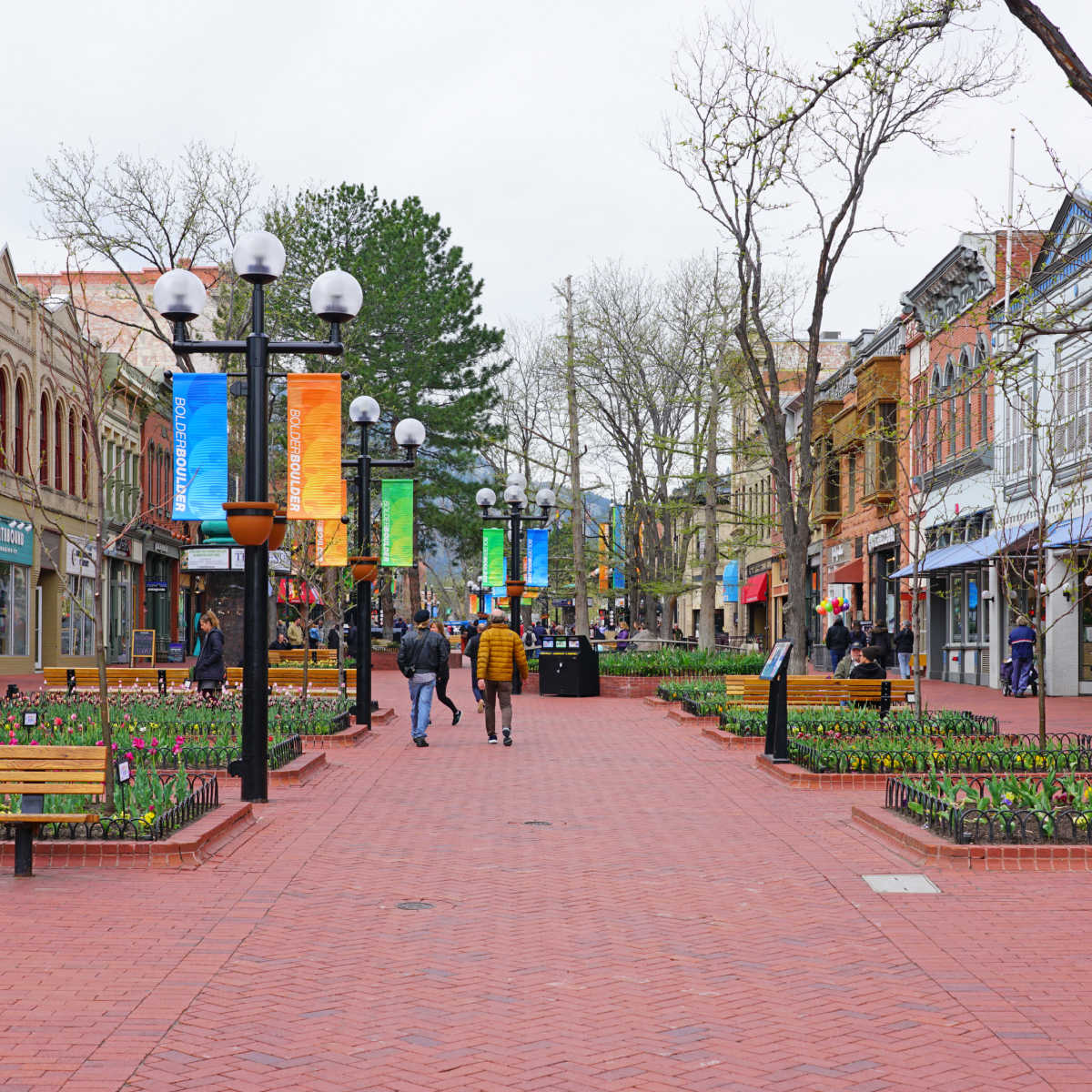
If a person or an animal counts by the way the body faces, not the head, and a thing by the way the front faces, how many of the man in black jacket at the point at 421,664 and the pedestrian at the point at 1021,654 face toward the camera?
0

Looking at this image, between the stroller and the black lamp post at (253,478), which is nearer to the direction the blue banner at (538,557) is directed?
the black lamp post

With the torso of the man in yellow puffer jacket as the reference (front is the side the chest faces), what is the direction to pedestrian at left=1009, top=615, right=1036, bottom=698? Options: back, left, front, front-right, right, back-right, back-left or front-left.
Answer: front-right

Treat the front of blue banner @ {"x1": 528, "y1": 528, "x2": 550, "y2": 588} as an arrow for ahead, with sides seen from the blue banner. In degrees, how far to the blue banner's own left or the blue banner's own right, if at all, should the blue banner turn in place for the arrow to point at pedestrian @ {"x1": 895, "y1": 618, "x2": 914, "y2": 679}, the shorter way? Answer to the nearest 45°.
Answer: approximately 90° to the blue banner's own left

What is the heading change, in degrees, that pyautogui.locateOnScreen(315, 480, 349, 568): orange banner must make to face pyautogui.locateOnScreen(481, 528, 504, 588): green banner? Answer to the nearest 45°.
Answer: approximately 180°

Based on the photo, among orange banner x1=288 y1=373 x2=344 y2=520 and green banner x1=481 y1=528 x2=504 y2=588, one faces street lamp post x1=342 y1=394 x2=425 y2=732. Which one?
the green banner

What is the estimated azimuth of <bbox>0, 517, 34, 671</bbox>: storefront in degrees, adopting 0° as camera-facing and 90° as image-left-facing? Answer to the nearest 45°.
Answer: approximately 315°

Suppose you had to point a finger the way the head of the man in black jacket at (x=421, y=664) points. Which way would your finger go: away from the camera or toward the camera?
away from the camera
